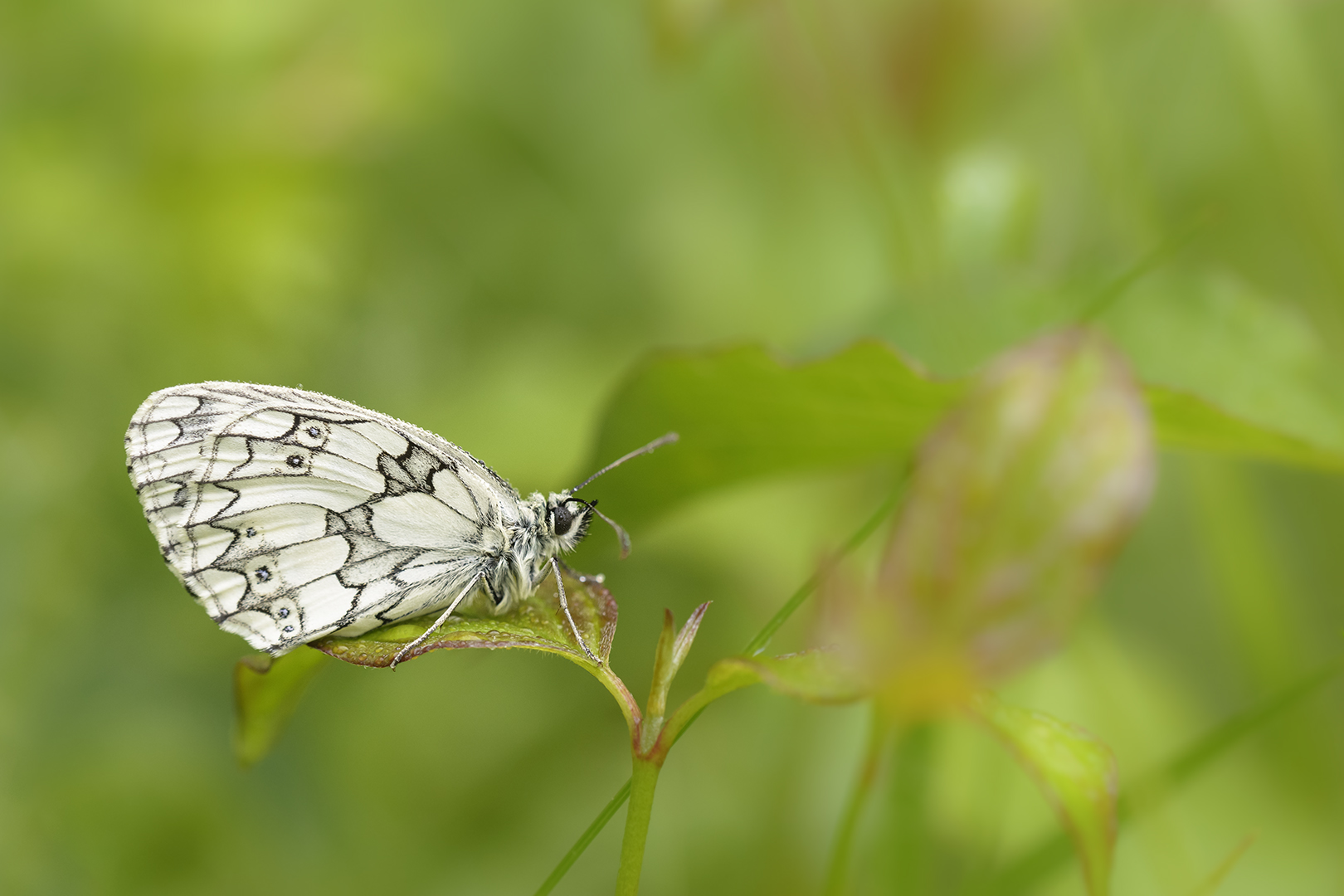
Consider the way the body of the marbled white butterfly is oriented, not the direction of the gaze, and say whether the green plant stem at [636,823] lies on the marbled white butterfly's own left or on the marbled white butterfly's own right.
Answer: on the marbled white butterfly's own right

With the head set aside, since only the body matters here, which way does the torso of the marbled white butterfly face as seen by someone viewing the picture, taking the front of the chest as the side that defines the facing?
to the viewer's right

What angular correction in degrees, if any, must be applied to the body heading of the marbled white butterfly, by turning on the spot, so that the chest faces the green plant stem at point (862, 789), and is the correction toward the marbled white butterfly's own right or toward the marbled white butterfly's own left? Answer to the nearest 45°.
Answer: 0° — it already faces it
